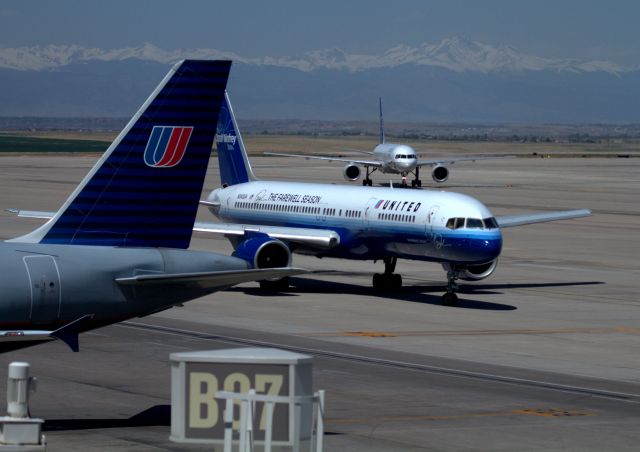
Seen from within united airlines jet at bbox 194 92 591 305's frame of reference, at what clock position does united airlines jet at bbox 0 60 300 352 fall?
united airlines jet at bbox 0 60 300 352 is roughly at 2 o'clock from united airlines jet at bbox 194 92 591 305.

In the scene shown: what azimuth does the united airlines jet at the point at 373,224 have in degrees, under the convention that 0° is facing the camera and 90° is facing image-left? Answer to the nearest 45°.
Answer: approximately 315°

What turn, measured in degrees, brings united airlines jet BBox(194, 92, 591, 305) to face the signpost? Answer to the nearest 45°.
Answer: approximately 45° to its right

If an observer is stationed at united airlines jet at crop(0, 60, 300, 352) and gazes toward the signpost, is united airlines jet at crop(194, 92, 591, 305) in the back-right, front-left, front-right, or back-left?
back-left
